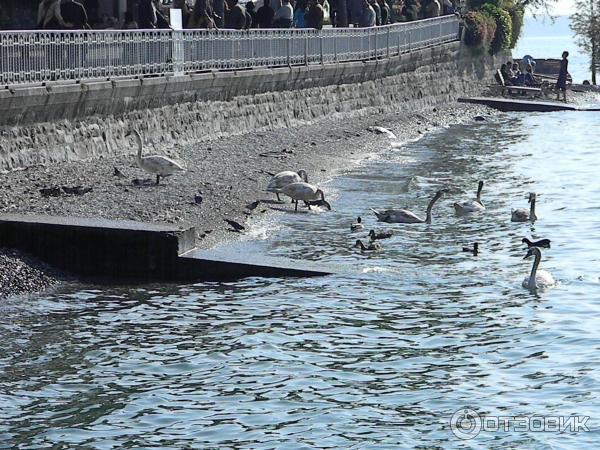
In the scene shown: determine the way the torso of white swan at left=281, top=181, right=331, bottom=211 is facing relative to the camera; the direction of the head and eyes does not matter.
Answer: to the viewer's right

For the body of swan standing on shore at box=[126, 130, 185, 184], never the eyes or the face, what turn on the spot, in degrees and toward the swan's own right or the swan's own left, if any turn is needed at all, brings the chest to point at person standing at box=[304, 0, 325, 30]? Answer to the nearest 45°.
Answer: approximately 90° to the swan's own right

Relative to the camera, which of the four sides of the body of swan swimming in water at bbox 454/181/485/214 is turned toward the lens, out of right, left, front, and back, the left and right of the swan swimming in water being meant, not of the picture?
right

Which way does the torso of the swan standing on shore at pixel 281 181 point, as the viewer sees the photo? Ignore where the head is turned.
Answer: to the viewer's right

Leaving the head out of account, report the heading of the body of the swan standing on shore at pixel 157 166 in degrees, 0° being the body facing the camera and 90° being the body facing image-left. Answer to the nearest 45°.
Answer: approximately 90°

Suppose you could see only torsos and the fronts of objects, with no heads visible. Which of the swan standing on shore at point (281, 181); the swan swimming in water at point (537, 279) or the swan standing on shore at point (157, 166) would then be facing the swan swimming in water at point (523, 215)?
the swan standing on shore at point (281, 181)

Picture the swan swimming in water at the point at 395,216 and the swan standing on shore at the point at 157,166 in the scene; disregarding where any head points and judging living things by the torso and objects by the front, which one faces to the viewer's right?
the swan swimming in water

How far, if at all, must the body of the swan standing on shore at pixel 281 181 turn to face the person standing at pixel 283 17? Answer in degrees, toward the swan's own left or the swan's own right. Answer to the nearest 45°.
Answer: approximately 90° to the swan's own left

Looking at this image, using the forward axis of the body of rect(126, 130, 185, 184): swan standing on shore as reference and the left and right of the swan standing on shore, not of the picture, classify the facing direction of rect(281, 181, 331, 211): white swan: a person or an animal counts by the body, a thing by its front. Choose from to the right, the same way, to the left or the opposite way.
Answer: the opposite way

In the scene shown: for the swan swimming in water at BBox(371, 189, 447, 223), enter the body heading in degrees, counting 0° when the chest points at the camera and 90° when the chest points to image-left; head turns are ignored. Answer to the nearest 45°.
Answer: approximately 270°

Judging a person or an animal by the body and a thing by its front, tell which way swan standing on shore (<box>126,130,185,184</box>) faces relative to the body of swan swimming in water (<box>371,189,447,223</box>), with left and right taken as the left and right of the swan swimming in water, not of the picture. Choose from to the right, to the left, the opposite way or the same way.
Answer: the opposite way
